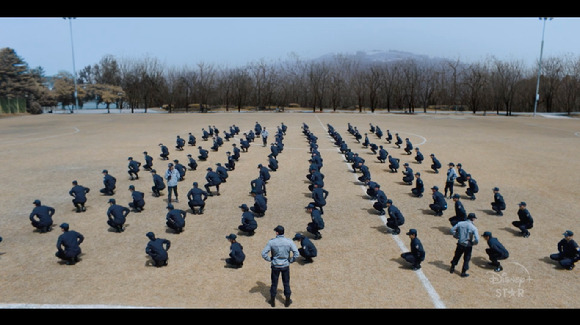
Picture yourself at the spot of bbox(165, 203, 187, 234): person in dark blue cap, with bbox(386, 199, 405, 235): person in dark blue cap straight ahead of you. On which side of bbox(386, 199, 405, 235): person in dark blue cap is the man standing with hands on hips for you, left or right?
right

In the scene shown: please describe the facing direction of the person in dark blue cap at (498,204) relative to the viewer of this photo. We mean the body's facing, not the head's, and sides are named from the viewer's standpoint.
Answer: facing to the left of the viewer

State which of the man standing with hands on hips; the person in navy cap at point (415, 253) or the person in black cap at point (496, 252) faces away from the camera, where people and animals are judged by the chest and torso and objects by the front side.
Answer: the man standing with hands on hips
